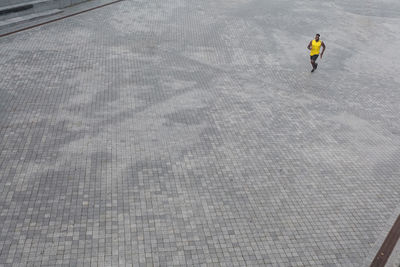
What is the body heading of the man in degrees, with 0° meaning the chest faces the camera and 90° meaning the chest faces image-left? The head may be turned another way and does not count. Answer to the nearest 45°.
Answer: approximately 0°
